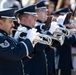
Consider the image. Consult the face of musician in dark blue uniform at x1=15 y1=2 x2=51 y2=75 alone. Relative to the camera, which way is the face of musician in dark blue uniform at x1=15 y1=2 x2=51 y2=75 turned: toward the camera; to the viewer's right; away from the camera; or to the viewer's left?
to the viewer's right

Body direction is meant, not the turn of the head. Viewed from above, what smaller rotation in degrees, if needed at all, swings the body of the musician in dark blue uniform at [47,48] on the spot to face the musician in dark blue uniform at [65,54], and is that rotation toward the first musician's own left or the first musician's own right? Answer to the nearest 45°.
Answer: approximately 45° to the first musician's own left

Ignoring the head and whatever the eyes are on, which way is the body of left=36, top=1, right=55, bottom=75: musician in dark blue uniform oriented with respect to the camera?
to the viewer's right

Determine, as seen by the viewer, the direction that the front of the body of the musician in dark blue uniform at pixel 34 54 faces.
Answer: to the viewer's right

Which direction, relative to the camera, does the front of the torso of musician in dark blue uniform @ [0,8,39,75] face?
to the viewer's right
